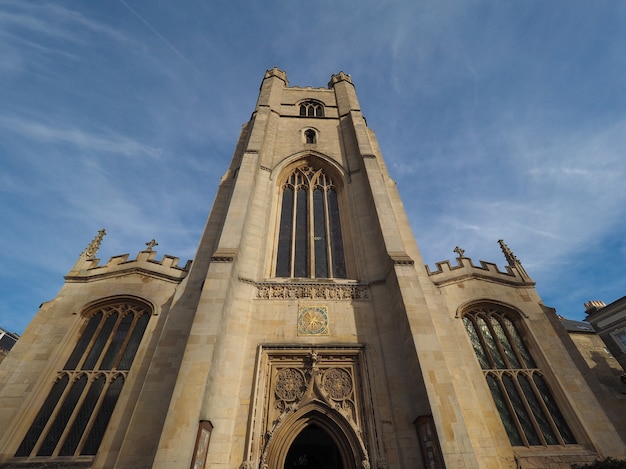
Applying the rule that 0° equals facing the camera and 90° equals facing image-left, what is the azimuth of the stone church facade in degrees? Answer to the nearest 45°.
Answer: approximately 0°
